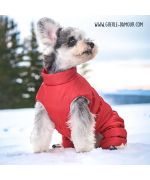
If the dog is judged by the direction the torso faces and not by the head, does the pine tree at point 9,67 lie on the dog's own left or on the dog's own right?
on the dog's own right

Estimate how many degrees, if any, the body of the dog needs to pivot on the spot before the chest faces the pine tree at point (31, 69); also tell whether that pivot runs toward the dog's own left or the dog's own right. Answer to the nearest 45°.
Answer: approximately 90° to the dog's own right

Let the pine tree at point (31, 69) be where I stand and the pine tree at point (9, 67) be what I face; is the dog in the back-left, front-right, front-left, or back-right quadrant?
back-left

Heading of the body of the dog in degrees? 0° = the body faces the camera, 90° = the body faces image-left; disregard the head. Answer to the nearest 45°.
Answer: approximately 45°
